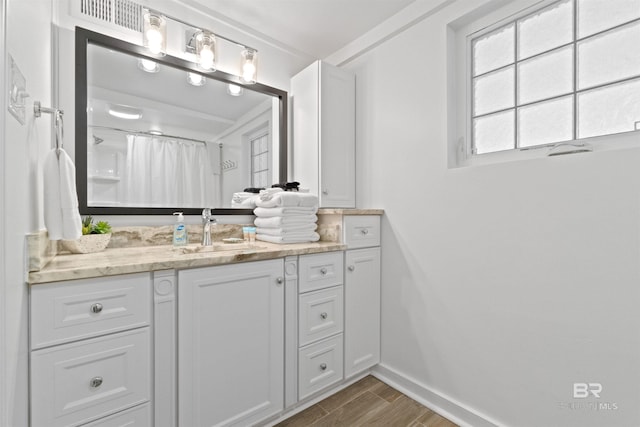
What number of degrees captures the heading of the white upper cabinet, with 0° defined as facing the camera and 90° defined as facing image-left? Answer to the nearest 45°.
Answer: approximately 315°

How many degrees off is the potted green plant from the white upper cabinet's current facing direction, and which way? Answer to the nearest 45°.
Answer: approximately 90° to its right

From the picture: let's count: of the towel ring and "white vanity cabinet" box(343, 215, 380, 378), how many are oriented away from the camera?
0

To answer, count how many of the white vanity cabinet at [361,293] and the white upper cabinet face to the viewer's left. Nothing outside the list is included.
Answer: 0

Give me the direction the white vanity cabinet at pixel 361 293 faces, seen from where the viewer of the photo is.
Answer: facing the viewer and to the right of the viewer

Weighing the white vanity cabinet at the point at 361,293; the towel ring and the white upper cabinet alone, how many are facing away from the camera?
0

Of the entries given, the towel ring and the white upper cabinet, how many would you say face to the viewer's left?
0

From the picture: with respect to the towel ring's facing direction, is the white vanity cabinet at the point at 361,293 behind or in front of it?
in front

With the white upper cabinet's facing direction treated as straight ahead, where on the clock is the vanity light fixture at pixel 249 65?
The vanity light fixture is roughly at 4 o'clock from the white upper cabinet.

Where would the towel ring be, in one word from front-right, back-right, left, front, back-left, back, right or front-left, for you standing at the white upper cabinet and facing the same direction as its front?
right

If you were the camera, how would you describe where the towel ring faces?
facing to the right of the viewer

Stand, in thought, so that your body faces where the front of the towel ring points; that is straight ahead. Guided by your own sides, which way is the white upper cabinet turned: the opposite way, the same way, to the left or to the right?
to the right

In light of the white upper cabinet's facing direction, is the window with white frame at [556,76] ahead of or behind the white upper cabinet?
ahead
